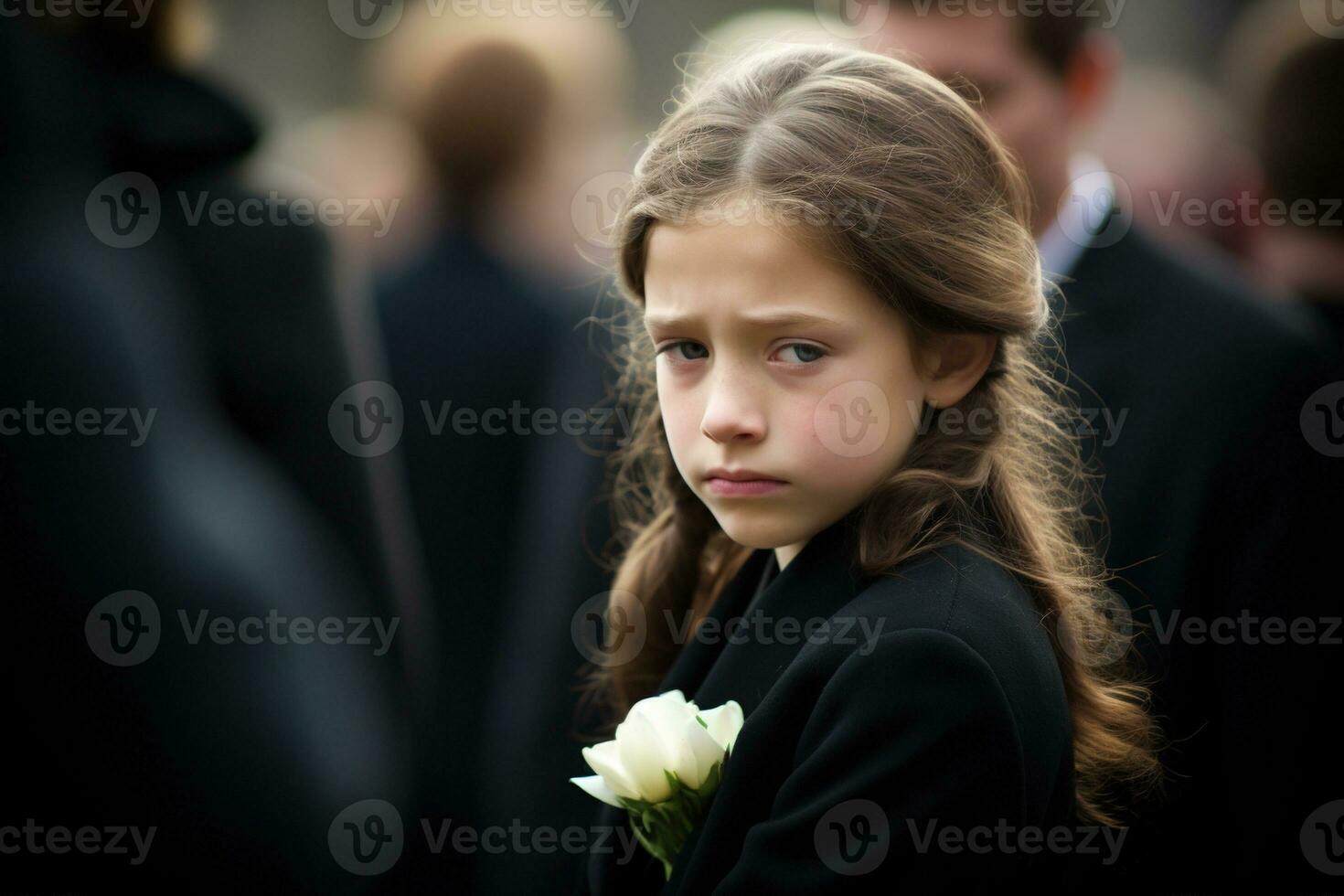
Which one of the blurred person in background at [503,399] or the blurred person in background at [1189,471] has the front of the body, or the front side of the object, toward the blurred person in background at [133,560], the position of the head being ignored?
the blurred person in background at [1189,471]

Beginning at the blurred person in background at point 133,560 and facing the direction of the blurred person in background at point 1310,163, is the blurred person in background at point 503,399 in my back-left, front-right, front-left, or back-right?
front-left

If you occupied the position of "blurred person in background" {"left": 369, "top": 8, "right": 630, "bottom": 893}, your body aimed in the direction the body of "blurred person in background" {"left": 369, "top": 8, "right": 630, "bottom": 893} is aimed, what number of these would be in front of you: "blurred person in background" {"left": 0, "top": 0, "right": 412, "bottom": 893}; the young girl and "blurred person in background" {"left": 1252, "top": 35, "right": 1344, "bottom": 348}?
0

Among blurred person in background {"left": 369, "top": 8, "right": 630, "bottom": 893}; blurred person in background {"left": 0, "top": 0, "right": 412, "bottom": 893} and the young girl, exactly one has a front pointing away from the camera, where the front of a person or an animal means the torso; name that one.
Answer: blurred person in background {"left": 369, "top": 8, "right": 630, "bottom": 893}

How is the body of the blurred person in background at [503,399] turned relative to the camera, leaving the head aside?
away from the camera

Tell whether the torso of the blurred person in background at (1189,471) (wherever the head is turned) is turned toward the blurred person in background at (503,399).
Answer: no

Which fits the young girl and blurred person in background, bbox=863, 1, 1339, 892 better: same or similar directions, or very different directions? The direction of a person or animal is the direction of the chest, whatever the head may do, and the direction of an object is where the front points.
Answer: same or similar directions

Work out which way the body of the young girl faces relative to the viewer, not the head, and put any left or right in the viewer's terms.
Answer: facing the viewer and to the left of the viewer

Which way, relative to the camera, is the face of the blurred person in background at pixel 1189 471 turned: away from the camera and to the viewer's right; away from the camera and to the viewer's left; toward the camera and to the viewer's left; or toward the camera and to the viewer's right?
toward the camera and to the viewer's left

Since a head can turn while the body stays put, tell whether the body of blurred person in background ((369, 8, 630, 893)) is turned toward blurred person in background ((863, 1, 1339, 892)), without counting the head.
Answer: no

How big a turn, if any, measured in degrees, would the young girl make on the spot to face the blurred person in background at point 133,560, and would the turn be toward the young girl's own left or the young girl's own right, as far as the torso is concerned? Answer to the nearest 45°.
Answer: approximately 45° to the young girl's own right
